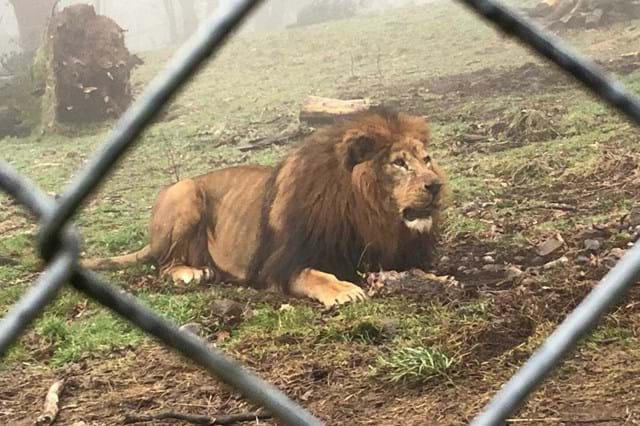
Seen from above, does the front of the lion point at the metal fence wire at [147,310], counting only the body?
no

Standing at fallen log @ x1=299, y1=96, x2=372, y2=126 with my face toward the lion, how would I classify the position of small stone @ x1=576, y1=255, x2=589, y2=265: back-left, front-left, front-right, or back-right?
front-left

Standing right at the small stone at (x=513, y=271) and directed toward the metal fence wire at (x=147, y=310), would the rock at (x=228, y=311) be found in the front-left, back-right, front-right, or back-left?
front-right

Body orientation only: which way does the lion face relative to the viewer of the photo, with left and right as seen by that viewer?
facing the viewer and to the right of the viewer

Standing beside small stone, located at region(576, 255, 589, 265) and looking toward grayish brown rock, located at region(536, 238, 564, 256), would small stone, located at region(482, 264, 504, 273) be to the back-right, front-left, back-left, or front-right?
front-left

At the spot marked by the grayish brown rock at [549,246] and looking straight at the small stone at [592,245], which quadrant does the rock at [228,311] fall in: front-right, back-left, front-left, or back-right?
back-right
